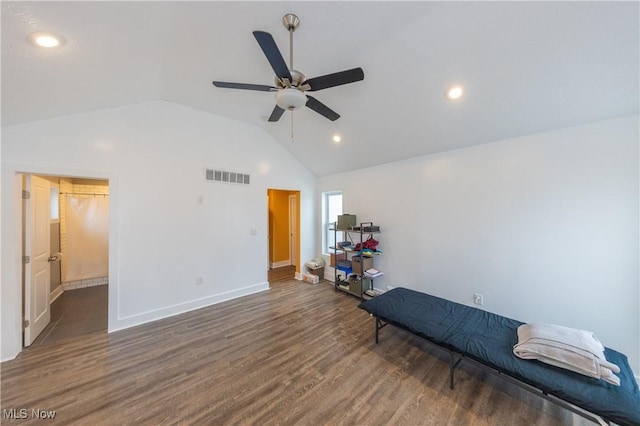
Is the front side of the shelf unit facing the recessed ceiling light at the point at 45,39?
yes

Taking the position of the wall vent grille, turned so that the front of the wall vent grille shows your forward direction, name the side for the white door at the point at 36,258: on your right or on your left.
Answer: on your right

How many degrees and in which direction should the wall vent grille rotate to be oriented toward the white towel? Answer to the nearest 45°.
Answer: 0° — it already faces it

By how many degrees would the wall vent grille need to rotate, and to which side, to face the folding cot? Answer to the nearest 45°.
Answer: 0° — it already faces it

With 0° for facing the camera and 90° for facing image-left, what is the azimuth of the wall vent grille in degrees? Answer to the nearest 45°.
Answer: approximately 315°

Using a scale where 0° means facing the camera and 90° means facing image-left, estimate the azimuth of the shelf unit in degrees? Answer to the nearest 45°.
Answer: approximately 45°
